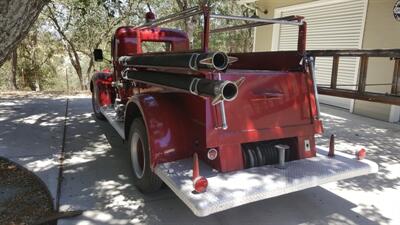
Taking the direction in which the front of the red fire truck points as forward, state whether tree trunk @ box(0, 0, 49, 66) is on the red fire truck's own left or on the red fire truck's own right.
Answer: on the red fire truck's own left

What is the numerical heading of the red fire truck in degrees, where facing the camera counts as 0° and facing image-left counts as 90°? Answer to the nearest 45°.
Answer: approximately 135°
